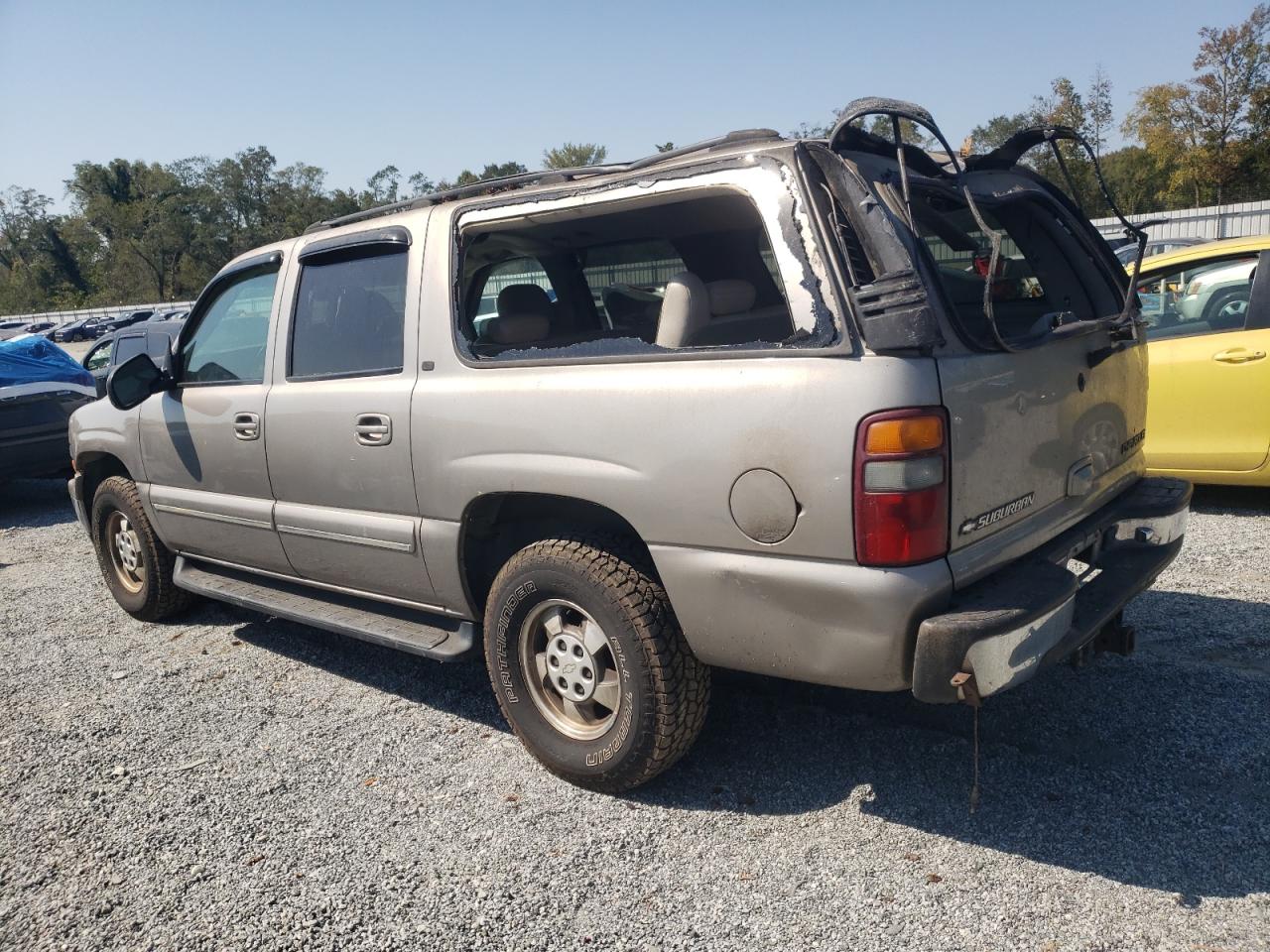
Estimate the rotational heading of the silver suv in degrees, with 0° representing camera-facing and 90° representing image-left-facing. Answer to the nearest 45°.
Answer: approximately 135°

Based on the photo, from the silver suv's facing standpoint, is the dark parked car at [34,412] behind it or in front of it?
in front
